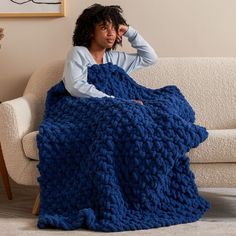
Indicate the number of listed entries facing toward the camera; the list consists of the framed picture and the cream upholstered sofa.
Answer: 2

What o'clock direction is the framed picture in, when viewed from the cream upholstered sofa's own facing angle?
The framed picture is roughly at 4 o'clock from the cream upholstered sofa.

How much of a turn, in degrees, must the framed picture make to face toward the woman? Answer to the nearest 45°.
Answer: approximately 45° to its left

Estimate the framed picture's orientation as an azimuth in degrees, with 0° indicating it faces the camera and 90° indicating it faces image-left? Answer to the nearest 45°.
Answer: approximately 0°

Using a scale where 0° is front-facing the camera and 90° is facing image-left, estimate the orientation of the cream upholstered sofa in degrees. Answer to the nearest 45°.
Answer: approximately 0°

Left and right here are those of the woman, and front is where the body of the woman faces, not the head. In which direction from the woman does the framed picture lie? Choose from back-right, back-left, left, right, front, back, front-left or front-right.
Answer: back
